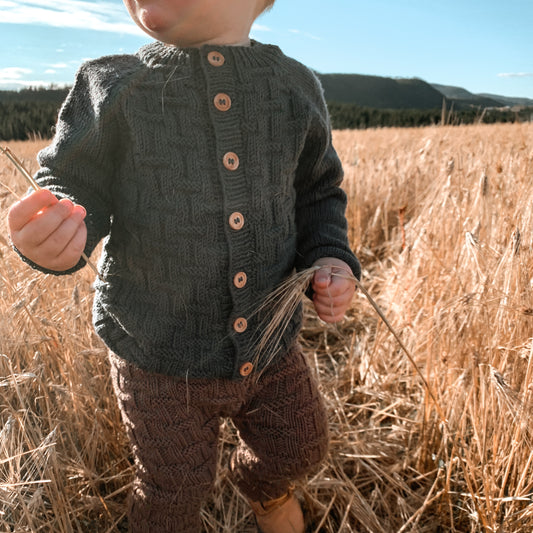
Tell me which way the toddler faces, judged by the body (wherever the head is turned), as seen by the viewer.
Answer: toward the camera
